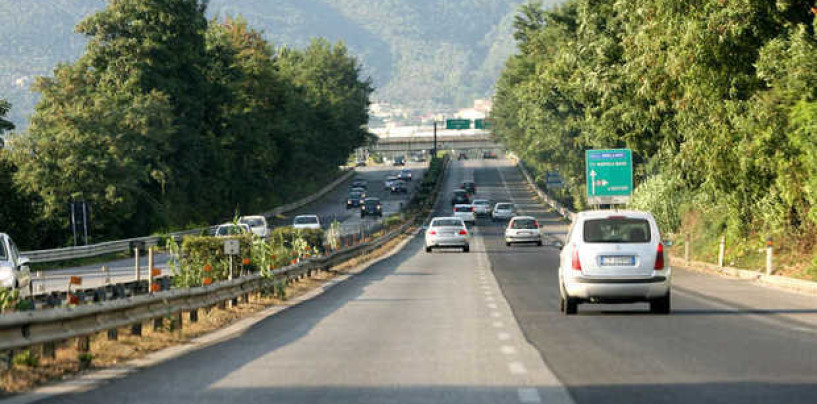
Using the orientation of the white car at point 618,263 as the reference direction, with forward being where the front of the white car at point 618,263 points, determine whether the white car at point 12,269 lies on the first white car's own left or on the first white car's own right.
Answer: on the first white car's own left

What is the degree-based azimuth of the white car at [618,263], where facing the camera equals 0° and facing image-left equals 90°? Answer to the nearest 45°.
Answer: approximately 180°

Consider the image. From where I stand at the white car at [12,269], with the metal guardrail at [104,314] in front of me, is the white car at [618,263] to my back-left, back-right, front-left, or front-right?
front-left

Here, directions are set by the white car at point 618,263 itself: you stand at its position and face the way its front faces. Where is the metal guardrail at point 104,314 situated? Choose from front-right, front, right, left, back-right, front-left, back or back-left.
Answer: back-left

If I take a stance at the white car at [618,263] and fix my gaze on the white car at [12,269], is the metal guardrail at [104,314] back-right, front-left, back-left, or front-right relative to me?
front-left
